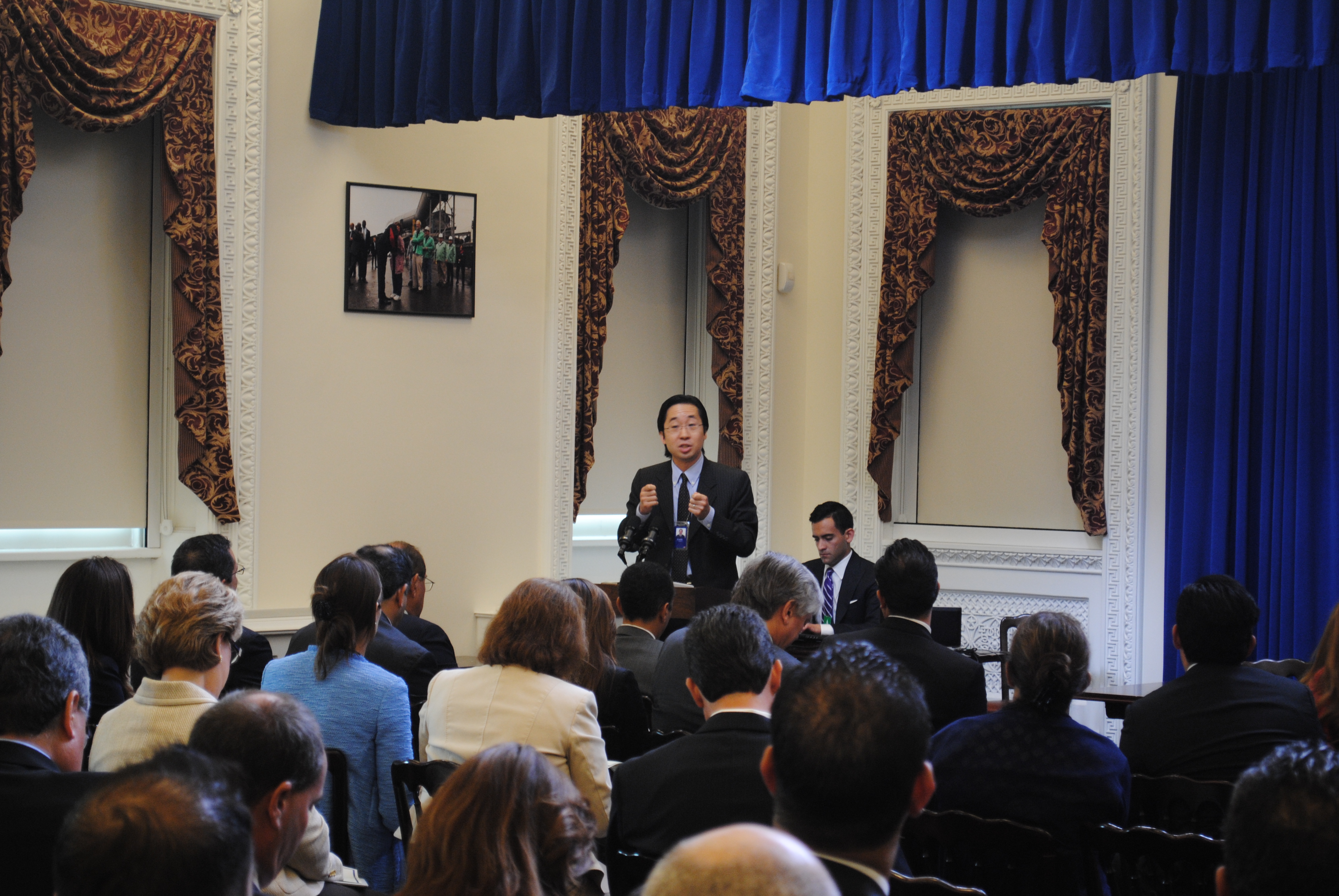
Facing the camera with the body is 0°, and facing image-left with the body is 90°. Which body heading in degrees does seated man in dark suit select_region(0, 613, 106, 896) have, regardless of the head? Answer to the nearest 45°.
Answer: approximately 225°

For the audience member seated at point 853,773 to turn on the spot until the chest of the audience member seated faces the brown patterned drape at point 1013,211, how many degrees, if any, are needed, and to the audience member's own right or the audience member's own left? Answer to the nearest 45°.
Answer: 0° — they already face it

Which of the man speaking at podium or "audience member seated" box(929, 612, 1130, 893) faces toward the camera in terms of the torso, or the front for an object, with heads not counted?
the man speaking at podium

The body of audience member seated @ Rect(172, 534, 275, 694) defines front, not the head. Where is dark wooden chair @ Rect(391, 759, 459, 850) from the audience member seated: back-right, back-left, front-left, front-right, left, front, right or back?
back-right

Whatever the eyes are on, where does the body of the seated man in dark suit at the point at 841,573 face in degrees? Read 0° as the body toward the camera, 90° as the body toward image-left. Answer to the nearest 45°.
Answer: approximately 45°

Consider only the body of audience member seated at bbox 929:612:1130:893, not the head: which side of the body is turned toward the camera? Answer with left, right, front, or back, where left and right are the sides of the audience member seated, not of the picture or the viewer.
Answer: back

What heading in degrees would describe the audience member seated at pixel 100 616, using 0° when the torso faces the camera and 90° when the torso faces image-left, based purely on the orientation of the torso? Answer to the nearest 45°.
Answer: approximately 225°

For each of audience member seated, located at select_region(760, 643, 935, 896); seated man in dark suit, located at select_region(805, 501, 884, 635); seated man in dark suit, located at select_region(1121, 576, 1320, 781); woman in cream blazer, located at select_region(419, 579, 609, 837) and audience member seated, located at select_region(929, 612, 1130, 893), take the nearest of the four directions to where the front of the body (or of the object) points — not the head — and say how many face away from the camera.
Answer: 4

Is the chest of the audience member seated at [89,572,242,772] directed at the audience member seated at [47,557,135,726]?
no

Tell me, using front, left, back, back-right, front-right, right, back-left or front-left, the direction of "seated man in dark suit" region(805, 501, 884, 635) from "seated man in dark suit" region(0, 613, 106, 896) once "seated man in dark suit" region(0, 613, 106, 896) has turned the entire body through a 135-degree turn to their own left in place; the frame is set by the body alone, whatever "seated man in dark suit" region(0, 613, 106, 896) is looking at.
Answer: back-right

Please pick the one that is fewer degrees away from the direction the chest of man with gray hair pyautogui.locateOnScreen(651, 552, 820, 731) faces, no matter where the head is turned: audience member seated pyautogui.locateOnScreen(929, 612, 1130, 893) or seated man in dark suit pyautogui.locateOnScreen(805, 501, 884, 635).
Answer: the seated man in dark suit

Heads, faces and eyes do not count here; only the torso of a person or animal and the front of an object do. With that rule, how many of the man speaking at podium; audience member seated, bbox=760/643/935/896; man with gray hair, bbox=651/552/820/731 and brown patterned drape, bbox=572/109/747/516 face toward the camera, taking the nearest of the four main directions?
2

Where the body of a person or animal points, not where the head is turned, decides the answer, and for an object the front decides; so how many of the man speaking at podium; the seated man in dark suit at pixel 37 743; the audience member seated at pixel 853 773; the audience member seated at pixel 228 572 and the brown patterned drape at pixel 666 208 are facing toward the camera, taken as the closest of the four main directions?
2

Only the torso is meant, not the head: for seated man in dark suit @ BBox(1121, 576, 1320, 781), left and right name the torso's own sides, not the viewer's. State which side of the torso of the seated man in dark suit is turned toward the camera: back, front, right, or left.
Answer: back

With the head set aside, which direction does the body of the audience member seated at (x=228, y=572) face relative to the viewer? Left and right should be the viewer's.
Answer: facing away from the viewer and to the right of the viewer

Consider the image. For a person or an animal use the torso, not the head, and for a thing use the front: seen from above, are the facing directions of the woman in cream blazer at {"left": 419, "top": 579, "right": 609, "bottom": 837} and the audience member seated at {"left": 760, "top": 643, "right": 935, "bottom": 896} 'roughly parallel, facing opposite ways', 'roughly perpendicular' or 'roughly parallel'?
roughly parallel

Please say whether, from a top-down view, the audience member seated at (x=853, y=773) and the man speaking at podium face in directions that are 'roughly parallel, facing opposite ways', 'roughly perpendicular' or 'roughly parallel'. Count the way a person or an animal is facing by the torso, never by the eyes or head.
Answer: roughly parallel, facing opposite ways

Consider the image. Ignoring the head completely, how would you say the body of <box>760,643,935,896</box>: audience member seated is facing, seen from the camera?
away from the camera

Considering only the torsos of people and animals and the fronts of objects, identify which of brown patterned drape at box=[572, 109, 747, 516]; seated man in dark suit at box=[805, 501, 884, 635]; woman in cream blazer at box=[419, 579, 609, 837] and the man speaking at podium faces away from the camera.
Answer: the woman in cream blazer

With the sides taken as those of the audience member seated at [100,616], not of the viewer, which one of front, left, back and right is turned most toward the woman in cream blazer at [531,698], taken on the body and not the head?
right

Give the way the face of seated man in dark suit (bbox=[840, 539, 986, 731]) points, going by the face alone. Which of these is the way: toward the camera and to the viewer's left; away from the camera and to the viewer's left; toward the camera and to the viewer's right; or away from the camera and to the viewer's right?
away from the camera and to the viewer's left

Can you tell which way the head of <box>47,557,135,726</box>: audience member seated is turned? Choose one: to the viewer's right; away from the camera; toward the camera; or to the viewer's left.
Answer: away from the camera
